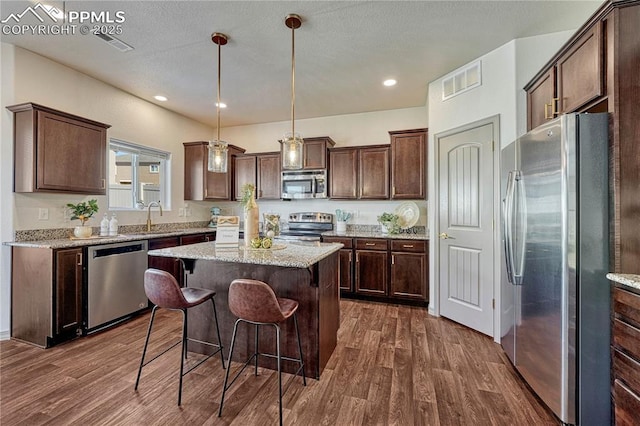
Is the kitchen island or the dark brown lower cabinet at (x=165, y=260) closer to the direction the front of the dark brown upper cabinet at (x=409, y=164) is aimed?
the kitchen island

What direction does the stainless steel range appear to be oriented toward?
toward the camera

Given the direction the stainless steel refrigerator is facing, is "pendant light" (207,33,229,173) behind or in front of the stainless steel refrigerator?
in front

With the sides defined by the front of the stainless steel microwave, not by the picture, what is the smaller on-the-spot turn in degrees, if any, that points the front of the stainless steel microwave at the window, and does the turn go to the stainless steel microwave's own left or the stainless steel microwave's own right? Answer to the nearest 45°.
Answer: approximately 90° to the stainless steel microwave's own right

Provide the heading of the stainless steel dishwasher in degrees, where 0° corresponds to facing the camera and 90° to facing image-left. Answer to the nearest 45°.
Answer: approximately 315°

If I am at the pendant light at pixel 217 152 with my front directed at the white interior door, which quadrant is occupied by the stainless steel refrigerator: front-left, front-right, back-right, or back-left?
front-right

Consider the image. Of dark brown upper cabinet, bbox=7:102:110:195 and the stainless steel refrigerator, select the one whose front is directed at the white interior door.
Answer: the dark brown upper cabinet

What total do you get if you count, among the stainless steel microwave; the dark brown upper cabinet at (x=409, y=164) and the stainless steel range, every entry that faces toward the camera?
3

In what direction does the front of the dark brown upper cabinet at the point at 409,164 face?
toward the camera

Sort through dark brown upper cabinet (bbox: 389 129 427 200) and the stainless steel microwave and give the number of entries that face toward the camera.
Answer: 2

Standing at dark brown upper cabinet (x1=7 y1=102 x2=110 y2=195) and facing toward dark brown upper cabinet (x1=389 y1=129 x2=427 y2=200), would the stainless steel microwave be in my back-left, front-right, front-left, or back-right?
front-left

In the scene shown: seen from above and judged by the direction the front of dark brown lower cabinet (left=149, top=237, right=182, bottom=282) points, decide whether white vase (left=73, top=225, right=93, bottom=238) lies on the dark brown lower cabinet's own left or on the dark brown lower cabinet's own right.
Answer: on the dark brown lower cabinet's own right

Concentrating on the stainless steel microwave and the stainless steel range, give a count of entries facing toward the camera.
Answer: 2

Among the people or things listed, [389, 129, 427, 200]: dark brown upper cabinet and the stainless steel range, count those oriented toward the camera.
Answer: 2
